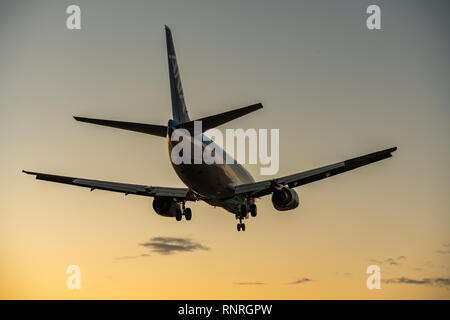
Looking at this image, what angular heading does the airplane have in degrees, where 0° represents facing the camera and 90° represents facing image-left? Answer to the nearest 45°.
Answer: approximately 180°
